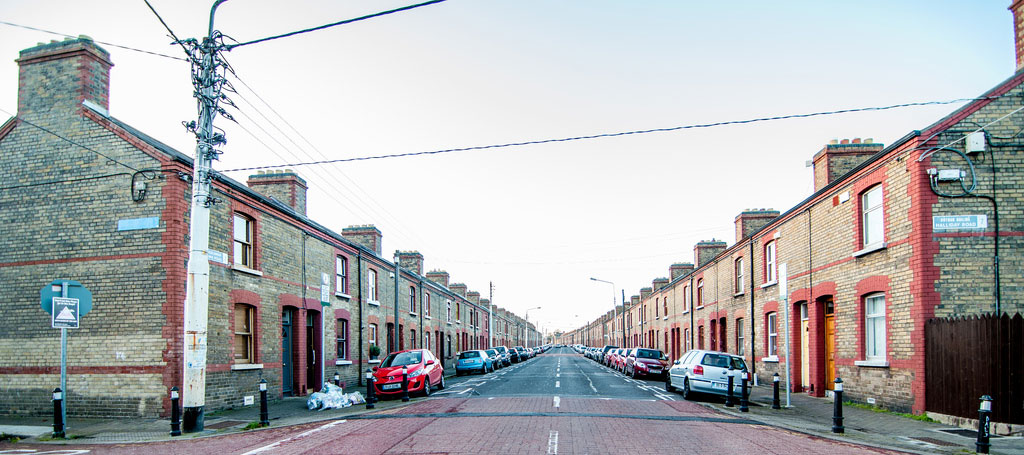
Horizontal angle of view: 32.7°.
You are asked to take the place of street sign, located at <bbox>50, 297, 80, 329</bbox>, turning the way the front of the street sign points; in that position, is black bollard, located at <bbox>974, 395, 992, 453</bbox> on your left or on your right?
on your left

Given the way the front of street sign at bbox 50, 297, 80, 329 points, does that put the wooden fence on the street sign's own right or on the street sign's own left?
on the street sign's own left

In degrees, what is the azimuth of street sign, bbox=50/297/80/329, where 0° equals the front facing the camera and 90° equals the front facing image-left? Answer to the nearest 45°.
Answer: approximately 0°

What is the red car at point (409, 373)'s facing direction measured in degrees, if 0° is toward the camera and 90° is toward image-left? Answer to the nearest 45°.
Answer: approximately 45°

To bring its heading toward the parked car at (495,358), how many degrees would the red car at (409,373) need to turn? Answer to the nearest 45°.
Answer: approximately 135° to its right

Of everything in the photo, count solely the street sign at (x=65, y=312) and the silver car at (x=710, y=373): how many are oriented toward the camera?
1

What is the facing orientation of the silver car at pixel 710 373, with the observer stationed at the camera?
facing away from the viewer and to the left of the viewer

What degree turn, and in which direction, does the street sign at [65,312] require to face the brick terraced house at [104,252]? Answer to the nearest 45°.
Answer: approximately 180°

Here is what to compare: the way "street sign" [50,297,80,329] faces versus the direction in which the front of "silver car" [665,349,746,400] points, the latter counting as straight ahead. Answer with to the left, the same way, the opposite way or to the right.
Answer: the opposite way
